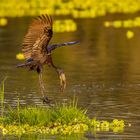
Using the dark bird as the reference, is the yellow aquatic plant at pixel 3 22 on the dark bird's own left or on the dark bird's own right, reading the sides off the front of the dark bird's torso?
on the dark bird's own left

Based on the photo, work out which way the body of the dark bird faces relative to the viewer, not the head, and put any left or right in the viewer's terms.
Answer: facing to the right of the viewer
